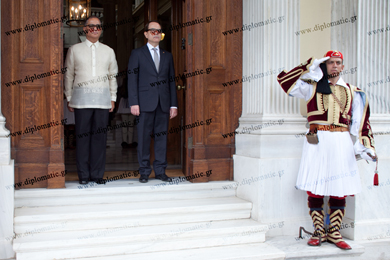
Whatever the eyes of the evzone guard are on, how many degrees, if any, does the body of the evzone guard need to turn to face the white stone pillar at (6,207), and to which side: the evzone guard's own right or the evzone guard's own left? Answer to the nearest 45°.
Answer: approximately 90° to the evzone guard's own right

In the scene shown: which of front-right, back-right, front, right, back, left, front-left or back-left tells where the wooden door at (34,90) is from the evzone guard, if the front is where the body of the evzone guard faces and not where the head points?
right

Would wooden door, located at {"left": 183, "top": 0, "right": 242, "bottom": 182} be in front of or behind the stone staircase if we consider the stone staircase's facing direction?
behind

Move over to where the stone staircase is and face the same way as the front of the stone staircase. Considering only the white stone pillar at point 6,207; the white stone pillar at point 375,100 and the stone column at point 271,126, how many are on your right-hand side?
1

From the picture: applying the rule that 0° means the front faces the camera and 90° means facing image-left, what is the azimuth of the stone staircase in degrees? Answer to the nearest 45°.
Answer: approximately 0°

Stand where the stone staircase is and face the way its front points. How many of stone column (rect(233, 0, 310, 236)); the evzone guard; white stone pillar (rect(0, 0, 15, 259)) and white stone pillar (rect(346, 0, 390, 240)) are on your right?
1

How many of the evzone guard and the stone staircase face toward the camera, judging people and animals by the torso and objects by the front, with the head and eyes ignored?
2
